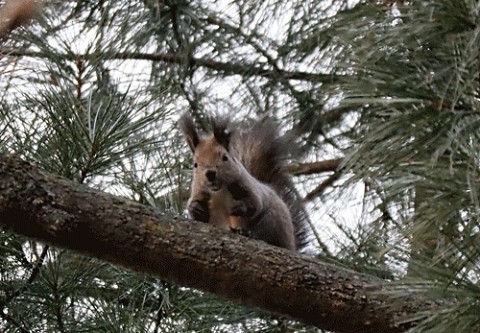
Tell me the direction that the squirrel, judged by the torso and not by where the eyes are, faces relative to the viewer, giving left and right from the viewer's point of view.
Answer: facing the viewer and to the left of the viewer
